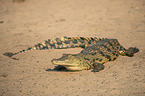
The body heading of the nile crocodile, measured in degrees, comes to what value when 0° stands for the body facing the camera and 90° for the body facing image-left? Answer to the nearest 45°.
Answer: approximately 45°
